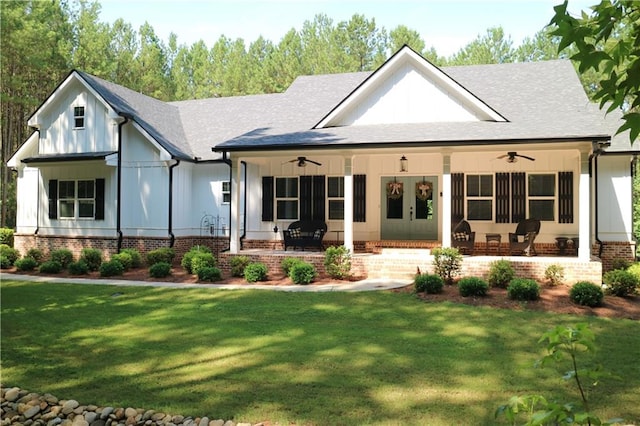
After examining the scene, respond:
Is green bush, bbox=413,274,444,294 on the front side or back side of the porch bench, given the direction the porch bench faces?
on the front side

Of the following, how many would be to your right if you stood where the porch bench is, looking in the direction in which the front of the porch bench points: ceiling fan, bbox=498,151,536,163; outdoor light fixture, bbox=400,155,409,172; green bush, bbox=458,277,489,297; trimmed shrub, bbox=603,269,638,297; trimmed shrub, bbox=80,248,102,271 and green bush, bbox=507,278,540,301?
1

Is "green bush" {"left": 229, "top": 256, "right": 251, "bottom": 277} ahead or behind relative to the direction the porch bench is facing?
ahead

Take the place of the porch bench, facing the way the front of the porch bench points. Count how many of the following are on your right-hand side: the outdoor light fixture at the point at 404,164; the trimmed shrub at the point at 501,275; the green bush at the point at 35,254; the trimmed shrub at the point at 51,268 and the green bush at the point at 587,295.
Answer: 2

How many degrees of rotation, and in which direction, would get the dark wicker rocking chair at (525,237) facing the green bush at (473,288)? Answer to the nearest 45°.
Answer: approximately 45° to its left

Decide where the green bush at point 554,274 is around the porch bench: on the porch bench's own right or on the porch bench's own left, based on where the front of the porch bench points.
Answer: on the porch bench's own left

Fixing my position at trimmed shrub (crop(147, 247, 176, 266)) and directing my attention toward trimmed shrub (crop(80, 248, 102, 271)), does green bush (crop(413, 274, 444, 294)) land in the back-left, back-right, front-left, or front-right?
back-left

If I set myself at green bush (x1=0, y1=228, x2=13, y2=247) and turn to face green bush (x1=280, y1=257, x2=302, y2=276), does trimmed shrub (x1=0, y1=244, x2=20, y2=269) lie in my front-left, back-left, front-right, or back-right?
front-right

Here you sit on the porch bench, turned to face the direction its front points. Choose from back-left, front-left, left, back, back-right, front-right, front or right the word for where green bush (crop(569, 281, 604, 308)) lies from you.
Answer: front-left

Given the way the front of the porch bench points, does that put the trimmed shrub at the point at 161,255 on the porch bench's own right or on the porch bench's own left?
on the porch bench's own right

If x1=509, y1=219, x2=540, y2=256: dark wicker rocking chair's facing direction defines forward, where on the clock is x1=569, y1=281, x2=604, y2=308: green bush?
The green bush is roughly at 10 o'clock from the dark wicker rocking chair.

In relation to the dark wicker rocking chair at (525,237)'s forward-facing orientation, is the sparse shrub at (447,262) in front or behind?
in front

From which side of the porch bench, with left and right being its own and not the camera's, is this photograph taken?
front

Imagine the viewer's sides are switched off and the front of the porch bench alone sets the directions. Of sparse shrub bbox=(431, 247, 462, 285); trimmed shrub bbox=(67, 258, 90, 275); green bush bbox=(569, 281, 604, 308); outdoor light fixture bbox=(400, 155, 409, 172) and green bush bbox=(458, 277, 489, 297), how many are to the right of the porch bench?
1

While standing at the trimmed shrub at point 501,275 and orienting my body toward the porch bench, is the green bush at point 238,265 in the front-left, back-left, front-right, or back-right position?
front-left

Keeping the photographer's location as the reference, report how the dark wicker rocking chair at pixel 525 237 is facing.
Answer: facing the viewer and to the left of the viewer

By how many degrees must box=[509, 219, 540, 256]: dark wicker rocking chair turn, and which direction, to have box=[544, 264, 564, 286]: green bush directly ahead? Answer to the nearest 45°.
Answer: approximately 45° to its left
